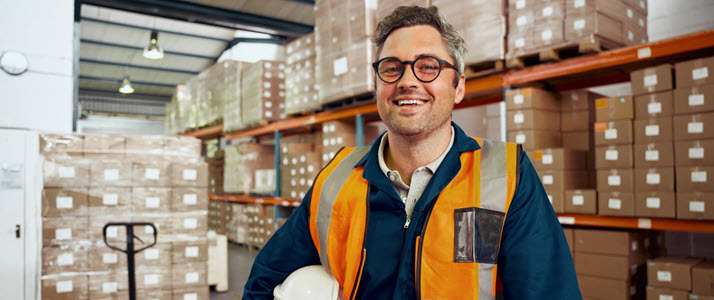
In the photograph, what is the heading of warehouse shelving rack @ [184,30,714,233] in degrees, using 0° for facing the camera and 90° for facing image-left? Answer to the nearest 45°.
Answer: approximately 45°

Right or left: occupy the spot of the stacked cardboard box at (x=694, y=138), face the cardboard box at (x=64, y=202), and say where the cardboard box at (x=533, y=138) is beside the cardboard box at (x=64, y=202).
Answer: right

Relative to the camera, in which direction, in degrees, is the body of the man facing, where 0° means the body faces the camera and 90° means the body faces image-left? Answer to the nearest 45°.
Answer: approximately 0°

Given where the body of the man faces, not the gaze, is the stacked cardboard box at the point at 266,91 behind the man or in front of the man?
behind
